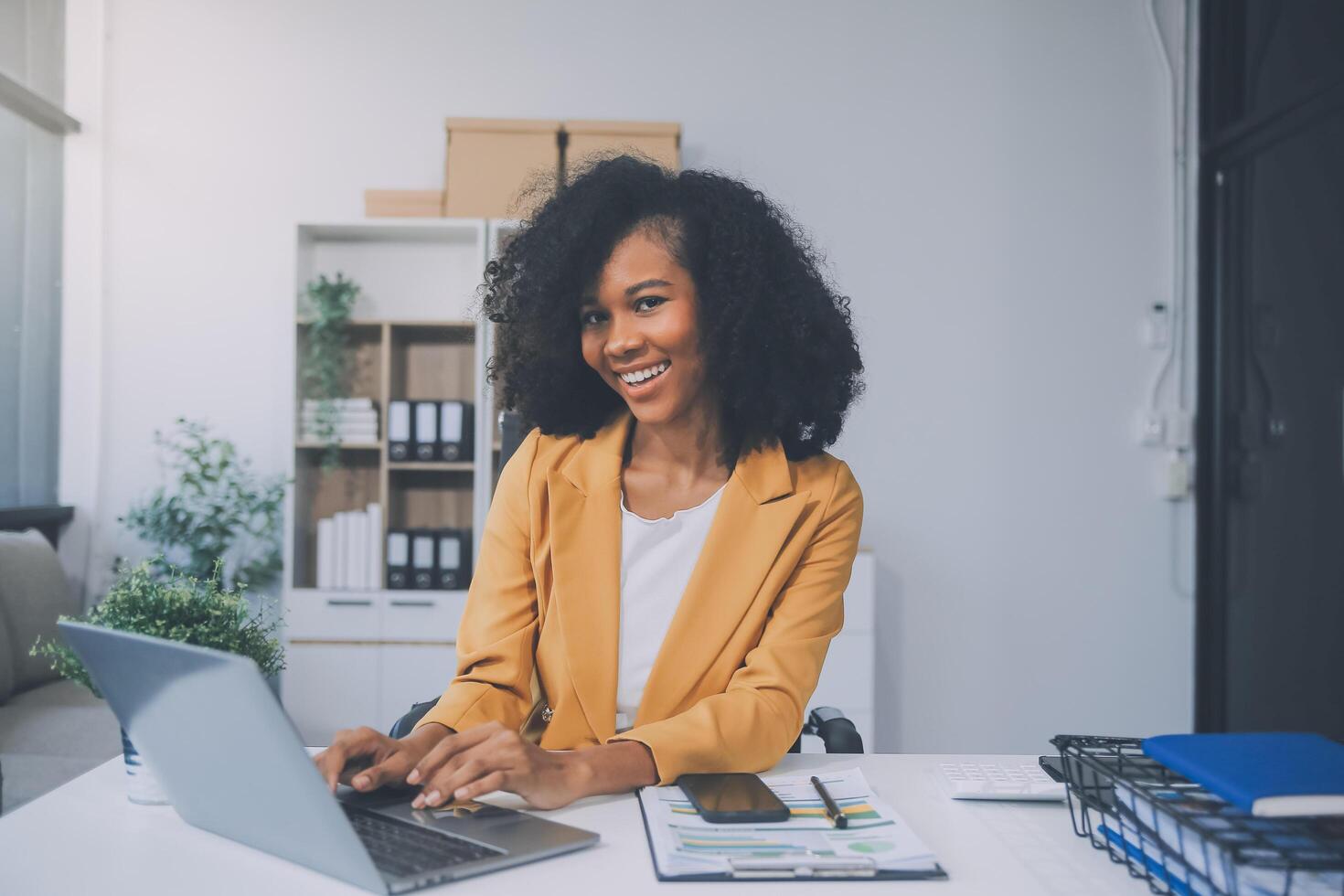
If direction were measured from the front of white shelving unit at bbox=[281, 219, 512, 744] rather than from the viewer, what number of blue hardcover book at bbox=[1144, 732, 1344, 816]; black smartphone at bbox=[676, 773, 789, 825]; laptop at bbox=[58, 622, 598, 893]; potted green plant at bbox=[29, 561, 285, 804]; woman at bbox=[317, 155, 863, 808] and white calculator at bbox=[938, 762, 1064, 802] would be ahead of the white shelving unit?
6

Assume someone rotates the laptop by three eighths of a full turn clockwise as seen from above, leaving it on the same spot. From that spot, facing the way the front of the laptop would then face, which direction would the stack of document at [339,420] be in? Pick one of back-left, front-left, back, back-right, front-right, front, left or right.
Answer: back

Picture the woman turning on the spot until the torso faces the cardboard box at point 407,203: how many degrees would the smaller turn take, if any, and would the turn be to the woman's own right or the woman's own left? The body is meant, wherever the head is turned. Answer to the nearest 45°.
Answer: approximately 135° to the woman's own right

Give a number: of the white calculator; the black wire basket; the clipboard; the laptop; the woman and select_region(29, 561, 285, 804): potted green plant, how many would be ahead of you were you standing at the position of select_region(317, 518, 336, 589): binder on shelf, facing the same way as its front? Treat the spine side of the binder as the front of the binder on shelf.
6

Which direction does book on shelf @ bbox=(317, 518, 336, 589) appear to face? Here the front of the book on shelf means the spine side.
toward the camera

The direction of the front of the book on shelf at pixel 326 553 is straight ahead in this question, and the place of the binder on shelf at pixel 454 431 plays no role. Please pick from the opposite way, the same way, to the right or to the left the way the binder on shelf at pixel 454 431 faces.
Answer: the same way

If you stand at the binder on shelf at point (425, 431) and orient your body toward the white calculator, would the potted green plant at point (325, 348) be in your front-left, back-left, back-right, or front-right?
back-right

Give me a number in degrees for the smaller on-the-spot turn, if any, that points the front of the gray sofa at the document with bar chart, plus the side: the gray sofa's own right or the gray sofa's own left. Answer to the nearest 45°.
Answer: approximately 45° to the gray sofa's own right

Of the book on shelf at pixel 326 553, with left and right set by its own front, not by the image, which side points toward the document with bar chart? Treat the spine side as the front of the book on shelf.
front

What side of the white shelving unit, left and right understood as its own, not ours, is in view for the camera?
front

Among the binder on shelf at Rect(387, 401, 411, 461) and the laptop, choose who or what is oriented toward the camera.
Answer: the binder on shelf

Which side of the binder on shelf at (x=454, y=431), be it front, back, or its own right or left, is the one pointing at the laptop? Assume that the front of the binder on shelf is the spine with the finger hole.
front

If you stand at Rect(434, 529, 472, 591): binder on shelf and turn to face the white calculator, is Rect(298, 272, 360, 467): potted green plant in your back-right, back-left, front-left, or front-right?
back-right

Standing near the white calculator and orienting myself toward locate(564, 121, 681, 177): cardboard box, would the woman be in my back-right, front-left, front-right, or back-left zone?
front-left
